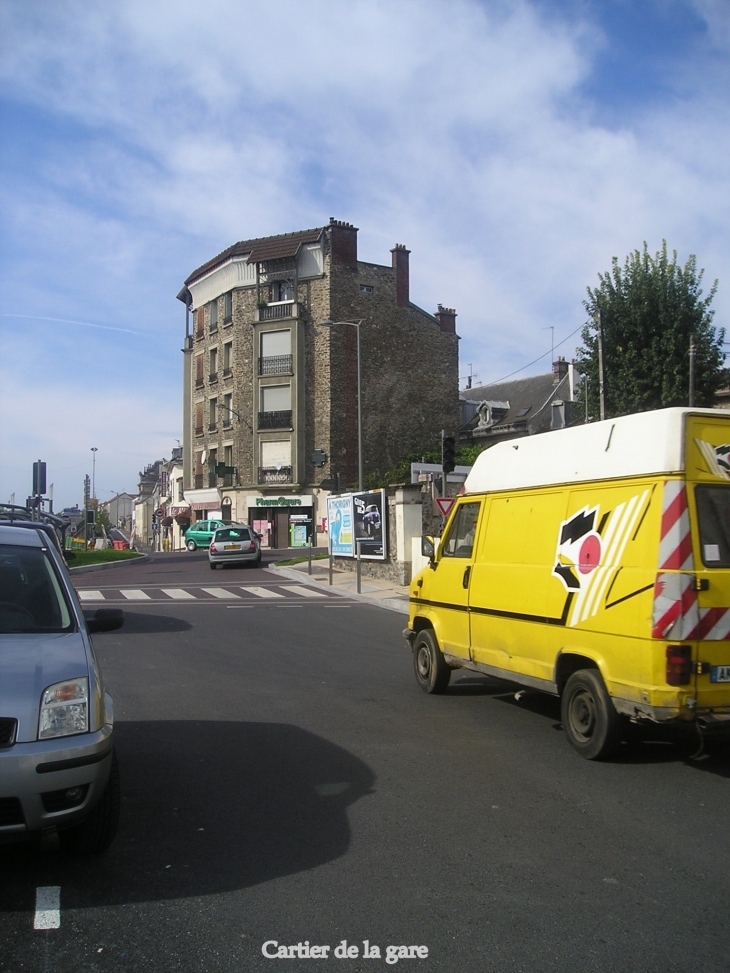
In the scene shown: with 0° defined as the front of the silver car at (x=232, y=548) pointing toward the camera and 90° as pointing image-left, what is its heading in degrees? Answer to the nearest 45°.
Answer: approximately 180°

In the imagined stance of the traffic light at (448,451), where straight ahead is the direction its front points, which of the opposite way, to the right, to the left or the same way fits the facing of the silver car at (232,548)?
the opposite way

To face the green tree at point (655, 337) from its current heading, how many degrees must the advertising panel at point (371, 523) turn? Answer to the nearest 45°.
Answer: approximately 135° to its left

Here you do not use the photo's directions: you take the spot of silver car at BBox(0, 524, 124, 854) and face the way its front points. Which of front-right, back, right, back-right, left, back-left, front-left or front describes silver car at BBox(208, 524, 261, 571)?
back

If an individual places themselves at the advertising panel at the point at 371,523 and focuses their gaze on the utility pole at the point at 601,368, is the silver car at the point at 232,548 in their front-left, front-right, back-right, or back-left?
back-left

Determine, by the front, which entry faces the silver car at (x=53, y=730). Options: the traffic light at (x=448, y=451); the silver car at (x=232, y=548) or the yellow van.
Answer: the traffic light

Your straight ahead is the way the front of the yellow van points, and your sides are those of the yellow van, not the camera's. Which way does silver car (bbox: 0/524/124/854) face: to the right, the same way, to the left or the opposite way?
the opposite way

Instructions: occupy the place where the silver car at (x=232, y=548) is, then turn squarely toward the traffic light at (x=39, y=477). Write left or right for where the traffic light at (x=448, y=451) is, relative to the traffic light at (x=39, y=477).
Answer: left

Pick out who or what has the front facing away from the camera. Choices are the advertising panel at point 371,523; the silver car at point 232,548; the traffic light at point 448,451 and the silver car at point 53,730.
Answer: the silver car at point 232,548

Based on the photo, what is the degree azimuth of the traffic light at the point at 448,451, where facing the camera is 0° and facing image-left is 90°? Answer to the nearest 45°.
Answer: approximately 0°

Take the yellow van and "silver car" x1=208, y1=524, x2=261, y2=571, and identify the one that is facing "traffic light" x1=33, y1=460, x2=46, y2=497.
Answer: the yellow van
